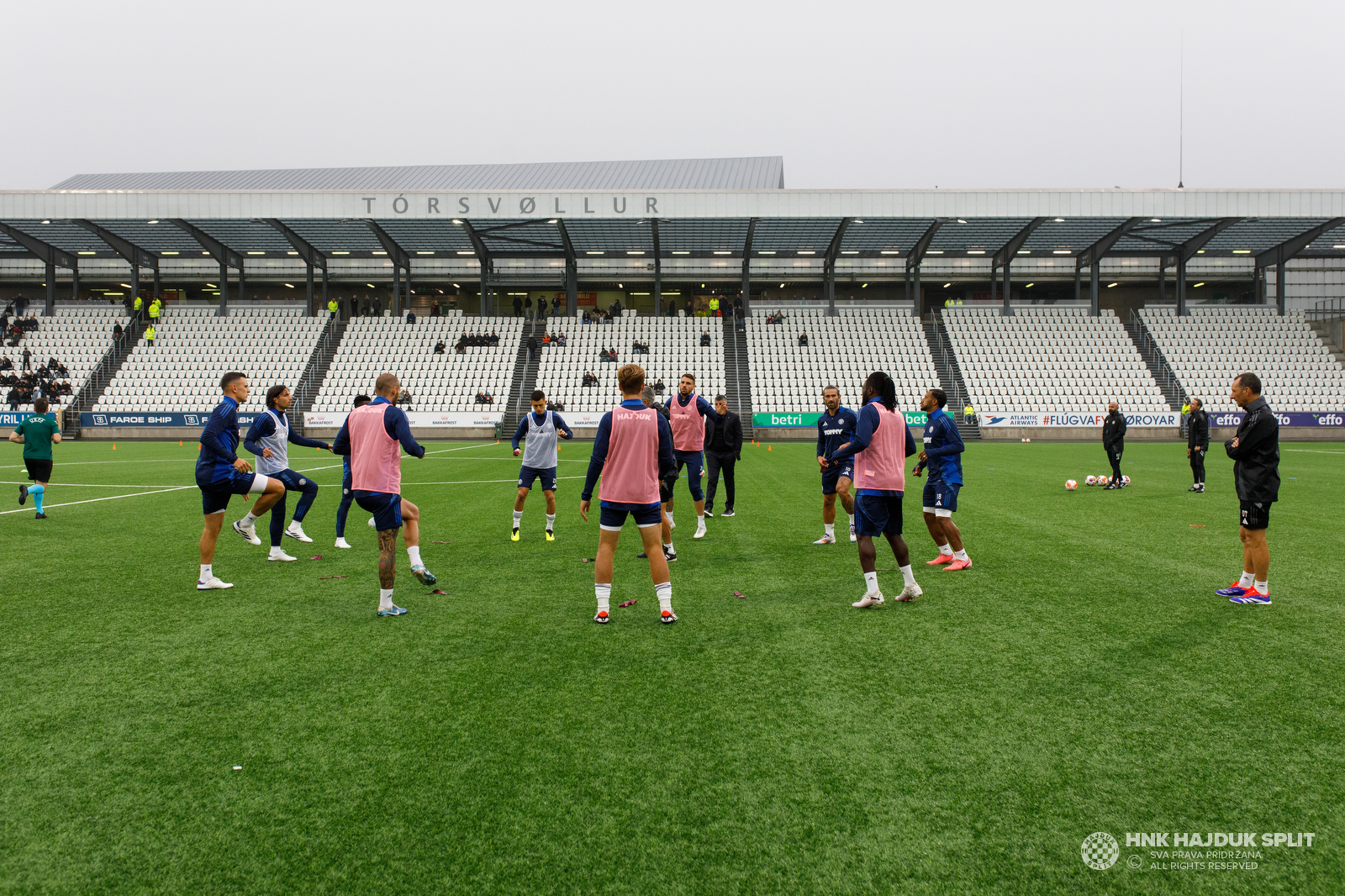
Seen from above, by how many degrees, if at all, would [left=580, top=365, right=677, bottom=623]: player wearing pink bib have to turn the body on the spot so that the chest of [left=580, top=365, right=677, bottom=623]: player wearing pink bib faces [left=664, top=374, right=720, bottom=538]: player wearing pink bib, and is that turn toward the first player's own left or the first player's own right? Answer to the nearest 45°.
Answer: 0° — they already face them

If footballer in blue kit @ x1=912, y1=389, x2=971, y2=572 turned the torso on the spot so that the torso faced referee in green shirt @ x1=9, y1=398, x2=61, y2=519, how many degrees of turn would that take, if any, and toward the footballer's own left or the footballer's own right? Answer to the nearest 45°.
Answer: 0° — they already face them

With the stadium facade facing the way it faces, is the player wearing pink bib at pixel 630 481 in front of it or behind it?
in front

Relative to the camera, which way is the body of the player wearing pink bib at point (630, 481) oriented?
away from the camera

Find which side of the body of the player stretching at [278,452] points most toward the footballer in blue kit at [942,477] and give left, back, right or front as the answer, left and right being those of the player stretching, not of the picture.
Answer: front

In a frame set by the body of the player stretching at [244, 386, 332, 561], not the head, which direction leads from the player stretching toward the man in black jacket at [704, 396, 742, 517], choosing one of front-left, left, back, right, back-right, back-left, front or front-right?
front-left

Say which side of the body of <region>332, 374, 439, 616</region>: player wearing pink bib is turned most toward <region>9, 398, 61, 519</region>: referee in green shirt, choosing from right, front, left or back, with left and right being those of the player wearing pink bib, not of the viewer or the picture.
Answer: left

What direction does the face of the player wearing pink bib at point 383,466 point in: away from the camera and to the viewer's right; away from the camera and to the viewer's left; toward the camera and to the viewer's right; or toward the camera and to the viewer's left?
away from the camera and to the viewer's right

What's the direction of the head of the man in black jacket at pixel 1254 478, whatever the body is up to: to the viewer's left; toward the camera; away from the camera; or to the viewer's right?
to the viewer's left

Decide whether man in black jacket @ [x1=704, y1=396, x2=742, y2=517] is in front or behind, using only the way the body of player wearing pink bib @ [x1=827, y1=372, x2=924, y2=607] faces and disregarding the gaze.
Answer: in front

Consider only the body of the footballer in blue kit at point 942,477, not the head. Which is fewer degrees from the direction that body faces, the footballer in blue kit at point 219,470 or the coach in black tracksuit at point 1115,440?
the footballer in blue kit

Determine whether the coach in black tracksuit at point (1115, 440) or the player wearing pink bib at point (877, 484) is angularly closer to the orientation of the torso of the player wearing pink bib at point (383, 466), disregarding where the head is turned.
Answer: the coach in black tracksuit

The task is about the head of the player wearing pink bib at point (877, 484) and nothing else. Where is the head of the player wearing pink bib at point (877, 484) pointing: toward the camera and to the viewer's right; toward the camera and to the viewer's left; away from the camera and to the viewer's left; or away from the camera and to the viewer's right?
away from the camera and to the viewer's left
